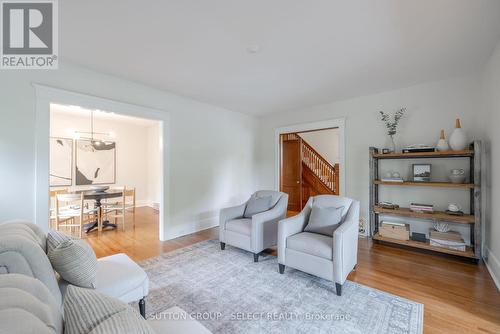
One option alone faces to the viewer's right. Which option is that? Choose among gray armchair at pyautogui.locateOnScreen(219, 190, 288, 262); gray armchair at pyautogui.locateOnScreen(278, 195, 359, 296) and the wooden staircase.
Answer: the wooden staircase

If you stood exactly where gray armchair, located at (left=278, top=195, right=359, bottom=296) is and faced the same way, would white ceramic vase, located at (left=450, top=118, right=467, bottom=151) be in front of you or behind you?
behind

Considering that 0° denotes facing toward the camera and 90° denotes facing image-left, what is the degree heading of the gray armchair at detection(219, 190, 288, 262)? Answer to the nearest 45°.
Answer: approximately 45°

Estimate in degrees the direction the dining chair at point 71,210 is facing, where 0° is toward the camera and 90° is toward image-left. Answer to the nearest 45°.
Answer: approximately 225°

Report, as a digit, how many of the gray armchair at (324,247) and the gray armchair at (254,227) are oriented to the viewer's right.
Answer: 0

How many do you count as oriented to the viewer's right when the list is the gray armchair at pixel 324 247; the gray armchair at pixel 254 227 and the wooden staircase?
1

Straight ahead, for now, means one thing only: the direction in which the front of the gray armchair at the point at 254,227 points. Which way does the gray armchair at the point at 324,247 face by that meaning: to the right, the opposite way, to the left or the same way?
the same way

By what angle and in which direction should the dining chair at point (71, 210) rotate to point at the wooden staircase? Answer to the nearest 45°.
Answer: approximately 45° to its right

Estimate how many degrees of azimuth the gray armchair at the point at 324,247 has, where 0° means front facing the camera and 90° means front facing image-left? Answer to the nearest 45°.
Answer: approximately 45°

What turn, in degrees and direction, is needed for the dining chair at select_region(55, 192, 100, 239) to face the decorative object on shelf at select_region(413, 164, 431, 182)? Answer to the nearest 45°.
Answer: approximately 90° to its right

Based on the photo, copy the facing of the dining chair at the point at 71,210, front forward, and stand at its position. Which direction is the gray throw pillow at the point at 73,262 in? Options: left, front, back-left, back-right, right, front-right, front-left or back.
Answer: back-right

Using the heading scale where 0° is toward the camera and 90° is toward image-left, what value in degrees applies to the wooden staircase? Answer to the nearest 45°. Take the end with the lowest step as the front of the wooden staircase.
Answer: approximately 270°

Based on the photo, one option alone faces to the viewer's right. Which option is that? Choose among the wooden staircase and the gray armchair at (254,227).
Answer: the wooden staircase

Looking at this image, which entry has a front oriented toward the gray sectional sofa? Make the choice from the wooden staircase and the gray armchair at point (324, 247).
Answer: the gray armchair

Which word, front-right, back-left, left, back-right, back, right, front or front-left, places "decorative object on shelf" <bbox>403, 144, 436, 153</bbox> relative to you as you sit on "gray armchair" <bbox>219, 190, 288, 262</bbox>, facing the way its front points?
back-left
